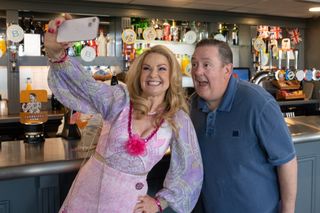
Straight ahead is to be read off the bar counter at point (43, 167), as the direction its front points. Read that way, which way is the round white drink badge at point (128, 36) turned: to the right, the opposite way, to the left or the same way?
the same way

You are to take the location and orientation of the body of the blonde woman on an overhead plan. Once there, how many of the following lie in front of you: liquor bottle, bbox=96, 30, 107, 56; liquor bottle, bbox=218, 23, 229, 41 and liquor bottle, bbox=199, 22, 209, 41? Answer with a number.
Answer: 0

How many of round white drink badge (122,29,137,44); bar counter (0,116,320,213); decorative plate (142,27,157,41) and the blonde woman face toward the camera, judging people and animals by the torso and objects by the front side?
4

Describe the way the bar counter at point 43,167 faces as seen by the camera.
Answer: facing the viewer

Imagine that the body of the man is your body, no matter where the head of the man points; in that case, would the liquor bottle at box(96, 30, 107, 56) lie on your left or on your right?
on your right

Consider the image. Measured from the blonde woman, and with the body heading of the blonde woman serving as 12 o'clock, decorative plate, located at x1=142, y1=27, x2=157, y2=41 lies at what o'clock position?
The decorative plate is roughly at 6 o'clock from the blonde woman.

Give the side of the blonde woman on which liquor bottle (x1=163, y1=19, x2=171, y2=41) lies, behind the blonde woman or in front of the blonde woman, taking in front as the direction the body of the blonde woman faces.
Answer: behind

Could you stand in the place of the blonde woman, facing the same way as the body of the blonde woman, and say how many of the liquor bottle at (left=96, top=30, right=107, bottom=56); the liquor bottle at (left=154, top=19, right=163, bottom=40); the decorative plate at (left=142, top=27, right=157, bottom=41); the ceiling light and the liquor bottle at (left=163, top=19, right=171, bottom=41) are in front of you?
0

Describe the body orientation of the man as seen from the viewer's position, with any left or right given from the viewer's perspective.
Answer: facing the viewer and to the left of the viewer

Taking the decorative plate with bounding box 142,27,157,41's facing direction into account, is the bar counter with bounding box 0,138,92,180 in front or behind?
in front

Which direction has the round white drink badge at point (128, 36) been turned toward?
toward the camera

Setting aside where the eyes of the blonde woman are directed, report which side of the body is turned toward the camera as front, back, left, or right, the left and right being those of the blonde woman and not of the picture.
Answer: front

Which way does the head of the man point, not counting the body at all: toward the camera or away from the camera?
toward the camera

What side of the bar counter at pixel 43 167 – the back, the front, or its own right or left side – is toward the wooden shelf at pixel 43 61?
back

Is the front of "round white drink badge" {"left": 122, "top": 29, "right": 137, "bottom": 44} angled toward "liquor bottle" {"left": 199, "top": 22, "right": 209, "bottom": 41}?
no
